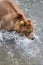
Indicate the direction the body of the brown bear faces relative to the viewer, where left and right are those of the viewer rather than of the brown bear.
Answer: facing the viewer and to the right of the viewer
